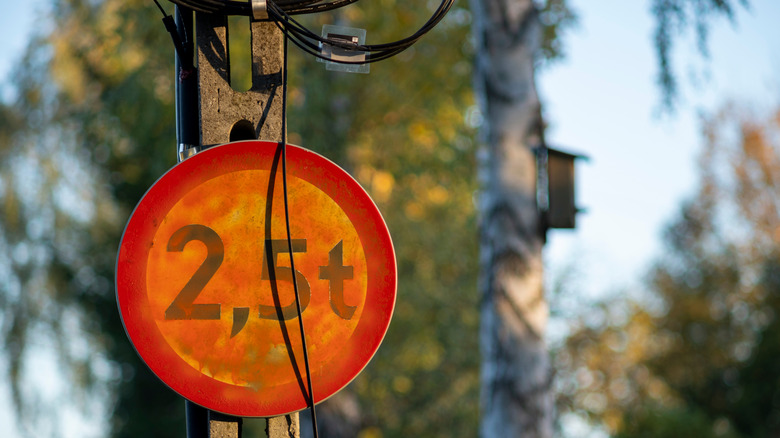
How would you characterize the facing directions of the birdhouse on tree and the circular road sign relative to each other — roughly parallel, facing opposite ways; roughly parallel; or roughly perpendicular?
roughly perpendicular

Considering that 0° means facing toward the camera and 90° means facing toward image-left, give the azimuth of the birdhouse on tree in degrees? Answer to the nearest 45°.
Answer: approximately 270°

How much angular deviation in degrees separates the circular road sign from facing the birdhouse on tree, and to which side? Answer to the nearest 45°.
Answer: approximately 135° to its left

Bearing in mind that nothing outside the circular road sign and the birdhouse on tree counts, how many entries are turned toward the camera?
1

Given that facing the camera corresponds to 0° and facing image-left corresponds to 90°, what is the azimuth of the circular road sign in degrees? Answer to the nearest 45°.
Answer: approximately 0°
